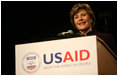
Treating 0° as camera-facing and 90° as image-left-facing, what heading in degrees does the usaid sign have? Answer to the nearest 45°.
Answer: approximately 45°
